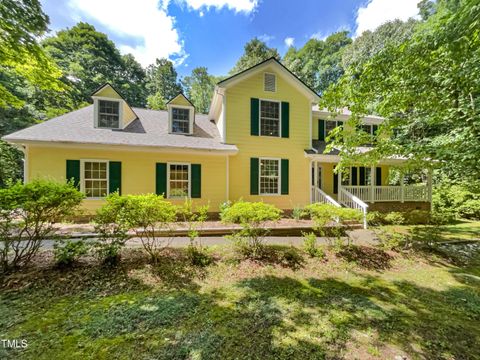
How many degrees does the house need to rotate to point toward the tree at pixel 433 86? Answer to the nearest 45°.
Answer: approximately 45° to its left

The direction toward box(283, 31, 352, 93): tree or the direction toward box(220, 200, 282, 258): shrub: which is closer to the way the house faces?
the shrub

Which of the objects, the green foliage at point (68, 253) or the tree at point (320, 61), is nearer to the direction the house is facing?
the green foliage

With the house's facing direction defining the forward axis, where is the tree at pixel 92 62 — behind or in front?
behind

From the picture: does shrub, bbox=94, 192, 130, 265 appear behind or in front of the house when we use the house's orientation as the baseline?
in front

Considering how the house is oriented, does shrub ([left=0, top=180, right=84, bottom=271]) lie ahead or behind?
ahead

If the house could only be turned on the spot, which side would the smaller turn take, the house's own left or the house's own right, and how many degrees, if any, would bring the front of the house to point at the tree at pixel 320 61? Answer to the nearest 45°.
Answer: approximately 135° to the house's own left

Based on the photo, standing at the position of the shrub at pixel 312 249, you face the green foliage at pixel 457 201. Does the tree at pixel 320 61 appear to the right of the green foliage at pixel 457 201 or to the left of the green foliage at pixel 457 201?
left

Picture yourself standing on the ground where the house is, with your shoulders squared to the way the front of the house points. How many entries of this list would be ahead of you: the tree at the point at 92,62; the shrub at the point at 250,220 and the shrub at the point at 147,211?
2

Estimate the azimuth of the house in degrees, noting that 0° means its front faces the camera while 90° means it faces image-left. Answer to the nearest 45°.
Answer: approximately 0°

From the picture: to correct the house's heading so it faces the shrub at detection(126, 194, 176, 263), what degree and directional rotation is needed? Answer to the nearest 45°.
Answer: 0° — it already faces it

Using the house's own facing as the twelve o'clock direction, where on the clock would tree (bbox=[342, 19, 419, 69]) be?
The tree is roughly at 8 o'clock from the house.

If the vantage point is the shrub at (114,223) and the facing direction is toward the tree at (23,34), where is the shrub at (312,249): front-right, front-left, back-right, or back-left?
back-right

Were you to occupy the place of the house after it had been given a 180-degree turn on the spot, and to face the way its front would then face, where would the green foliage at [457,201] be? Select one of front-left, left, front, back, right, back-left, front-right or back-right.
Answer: right
